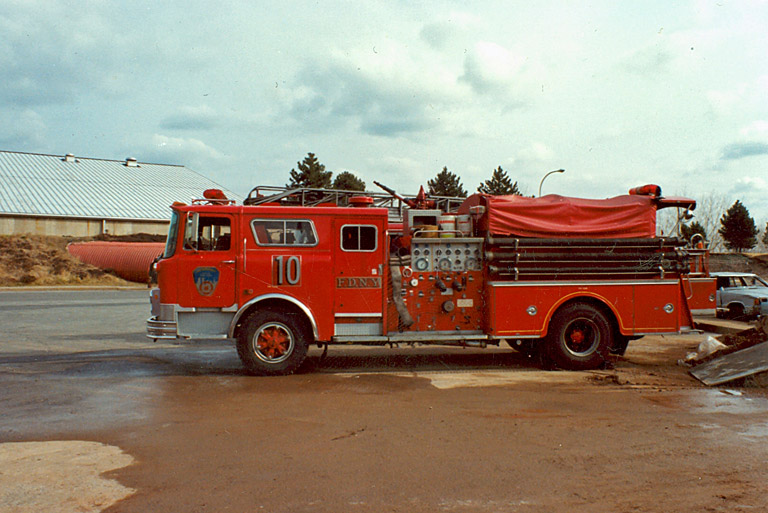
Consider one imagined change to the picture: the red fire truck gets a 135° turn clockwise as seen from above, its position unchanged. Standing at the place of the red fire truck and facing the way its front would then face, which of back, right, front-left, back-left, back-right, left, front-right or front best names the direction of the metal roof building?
left

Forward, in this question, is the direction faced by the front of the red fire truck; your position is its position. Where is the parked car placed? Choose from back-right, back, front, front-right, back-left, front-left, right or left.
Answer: back-right

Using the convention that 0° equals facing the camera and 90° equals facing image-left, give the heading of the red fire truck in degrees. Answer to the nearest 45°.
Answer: approximately 90°

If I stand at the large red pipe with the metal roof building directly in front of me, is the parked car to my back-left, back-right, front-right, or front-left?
back-right

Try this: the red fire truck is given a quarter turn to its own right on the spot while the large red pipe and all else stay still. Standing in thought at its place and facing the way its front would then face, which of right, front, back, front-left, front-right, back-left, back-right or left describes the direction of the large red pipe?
front-left
